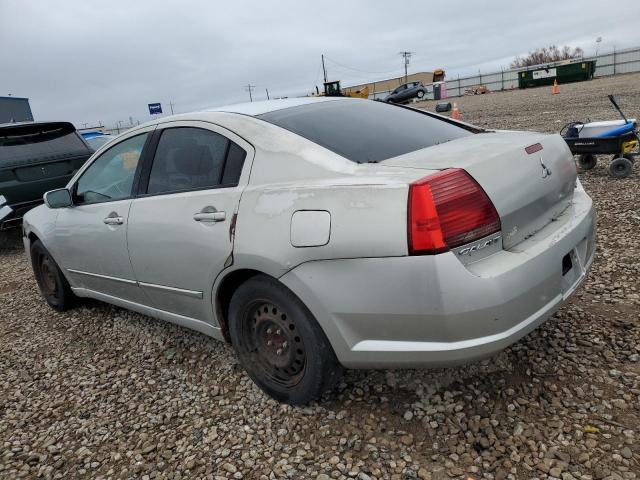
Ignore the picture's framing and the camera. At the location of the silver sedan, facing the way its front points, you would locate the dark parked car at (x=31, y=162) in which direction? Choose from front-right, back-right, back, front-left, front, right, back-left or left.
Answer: front

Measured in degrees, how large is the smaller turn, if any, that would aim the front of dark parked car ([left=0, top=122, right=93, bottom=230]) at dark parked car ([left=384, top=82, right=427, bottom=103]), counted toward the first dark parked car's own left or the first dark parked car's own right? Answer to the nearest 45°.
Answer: approximately 90° to the first dark parked car's own right

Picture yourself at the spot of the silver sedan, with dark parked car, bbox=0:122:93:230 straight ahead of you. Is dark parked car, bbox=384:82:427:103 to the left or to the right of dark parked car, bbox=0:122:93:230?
right

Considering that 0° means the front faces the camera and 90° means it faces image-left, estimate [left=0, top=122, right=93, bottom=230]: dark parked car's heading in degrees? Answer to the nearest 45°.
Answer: approximately 135°

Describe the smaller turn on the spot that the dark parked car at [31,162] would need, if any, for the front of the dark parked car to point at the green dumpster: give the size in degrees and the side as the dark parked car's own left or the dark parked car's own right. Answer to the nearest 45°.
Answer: approximately 90° to the dark parked car's own right

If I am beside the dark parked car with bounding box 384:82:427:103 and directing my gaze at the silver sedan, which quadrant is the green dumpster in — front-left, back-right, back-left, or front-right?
back-left

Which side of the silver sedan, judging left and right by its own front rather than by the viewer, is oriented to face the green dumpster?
right

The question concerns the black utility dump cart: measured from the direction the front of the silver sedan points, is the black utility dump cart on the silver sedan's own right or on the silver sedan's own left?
on the silver sedan's own right

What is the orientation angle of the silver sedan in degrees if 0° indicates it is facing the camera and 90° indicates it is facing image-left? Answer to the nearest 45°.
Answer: approximately 135°

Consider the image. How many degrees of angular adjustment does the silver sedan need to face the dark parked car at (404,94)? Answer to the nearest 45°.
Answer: approximately 45° to its right

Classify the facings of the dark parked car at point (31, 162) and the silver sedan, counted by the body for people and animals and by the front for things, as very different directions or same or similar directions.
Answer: same or similar directions

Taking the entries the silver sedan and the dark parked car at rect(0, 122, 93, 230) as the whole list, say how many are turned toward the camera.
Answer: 0
